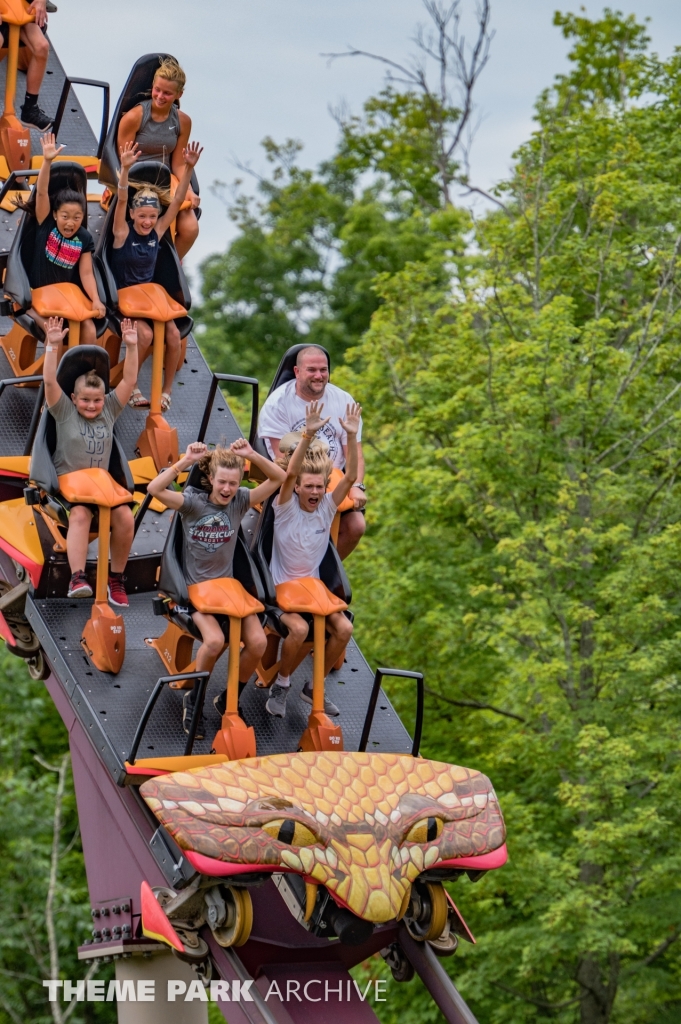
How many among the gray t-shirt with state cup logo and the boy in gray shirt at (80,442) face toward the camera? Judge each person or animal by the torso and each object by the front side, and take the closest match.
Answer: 2

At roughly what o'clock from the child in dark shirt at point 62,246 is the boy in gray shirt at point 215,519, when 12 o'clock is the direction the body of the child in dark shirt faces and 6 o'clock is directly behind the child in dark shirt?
The boy in gray shirt is roughly at 11 o'clock from the child in dark shirt.

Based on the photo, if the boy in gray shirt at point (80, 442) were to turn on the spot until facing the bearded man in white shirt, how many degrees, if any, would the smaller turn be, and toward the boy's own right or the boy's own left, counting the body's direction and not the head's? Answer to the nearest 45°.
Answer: approximately 90° to the boy's own left

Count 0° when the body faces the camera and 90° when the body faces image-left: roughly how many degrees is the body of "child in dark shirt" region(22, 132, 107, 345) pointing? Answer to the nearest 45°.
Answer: approximately 0°

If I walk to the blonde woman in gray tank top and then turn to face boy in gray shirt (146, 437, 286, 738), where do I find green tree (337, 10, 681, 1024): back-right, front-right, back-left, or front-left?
back-left

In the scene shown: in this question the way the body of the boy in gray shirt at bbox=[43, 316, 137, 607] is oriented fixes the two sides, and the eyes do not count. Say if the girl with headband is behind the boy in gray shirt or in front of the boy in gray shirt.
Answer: behind
